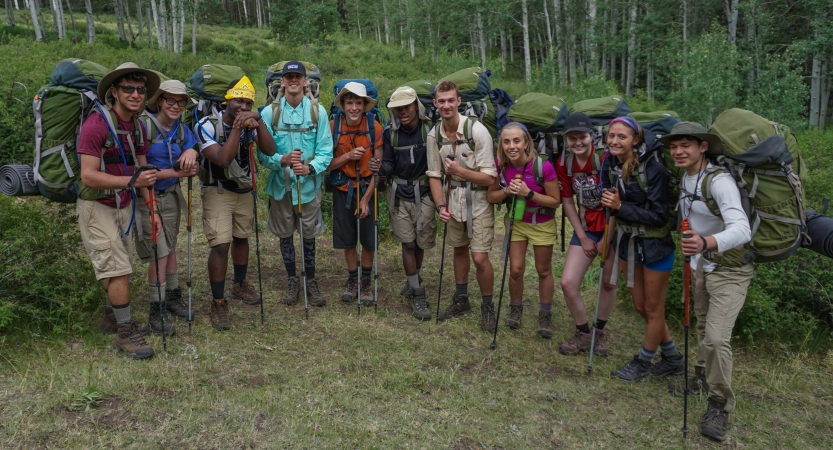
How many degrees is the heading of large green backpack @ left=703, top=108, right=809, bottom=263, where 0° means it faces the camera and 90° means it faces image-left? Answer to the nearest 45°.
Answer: approximately 270°

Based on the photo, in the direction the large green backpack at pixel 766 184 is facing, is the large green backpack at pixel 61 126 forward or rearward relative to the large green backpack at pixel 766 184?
rearward

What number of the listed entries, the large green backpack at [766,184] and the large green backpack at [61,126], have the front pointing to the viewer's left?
1

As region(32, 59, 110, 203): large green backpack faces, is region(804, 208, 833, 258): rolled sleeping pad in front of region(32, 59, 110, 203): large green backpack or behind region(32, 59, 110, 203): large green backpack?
behind

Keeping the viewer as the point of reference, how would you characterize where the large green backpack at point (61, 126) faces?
facing to the left of the viewer

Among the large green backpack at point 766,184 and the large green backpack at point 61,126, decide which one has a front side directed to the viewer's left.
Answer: the large green backpack at point 61,126
